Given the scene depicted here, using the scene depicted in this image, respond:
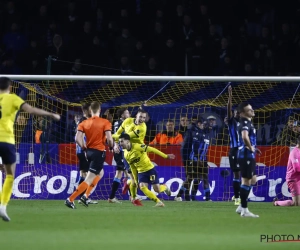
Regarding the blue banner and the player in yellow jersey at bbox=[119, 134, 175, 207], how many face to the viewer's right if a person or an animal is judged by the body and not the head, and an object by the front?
0

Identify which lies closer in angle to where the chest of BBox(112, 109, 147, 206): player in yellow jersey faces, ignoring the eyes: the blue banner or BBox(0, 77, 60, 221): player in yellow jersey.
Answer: the player in yellow jersey

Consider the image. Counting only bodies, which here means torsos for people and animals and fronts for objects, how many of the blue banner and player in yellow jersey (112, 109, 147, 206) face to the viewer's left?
0

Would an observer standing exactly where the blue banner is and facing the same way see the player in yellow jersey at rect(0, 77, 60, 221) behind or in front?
in front

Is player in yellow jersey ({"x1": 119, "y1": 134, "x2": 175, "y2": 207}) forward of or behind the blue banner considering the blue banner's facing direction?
forward

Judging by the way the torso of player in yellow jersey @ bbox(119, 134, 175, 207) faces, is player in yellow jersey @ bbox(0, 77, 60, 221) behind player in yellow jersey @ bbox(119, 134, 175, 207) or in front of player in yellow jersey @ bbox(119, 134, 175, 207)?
in front

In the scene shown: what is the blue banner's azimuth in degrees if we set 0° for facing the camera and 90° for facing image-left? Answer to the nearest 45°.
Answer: approximately 0°

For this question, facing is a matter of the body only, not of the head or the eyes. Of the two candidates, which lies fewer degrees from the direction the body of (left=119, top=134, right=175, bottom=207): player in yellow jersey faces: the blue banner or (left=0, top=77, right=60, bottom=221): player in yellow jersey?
the player in yellow jersey
